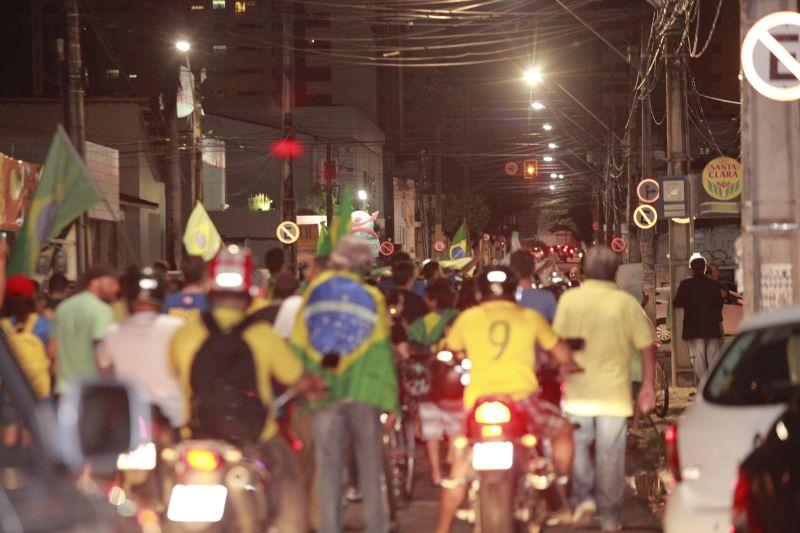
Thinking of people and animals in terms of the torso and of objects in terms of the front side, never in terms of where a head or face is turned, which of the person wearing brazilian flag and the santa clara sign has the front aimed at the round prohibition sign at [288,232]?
the person wearing brazilian flag

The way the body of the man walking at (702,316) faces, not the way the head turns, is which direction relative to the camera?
away from the camera

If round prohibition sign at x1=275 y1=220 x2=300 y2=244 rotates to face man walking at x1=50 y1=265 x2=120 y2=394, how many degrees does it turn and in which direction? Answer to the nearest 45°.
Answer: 0° — it already faces them

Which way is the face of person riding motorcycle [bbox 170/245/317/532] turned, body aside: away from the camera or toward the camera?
away from the camera

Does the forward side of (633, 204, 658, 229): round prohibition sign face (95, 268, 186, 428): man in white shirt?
yes

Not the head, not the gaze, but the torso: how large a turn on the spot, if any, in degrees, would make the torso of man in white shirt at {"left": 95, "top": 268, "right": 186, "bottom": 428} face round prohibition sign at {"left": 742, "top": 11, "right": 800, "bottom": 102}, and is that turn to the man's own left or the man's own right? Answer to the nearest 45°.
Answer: approximately 90° to the man's own right

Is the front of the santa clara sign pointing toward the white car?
yes

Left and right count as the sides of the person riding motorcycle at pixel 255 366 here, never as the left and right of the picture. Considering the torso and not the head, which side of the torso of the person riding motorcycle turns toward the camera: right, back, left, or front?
back

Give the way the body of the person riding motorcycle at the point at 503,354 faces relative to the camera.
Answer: away from the camera

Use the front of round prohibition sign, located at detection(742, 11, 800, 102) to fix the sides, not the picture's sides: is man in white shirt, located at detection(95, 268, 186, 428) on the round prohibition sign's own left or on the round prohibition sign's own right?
on the round prohibition sign's own right

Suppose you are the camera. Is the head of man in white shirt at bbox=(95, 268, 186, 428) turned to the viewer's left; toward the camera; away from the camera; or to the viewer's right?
away from the camera

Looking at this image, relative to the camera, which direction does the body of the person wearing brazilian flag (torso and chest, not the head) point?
away from the camera

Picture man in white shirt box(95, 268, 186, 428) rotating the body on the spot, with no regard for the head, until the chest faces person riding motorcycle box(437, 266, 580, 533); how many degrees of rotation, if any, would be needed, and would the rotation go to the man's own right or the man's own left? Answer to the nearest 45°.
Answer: approximately 90° to the man's own right

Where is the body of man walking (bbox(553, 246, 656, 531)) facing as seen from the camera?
away from the camera

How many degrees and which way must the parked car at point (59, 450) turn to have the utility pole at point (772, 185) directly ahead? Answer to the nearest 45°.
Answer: approximately 45° to its right

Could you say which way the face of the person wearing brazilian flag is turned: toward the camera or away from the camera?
away from the camera

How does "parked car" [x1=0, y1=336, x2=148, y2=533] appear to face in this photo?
away from the camera

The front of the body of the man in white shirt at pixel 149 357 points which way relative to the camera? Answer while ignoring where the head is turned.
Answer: away from the camera
